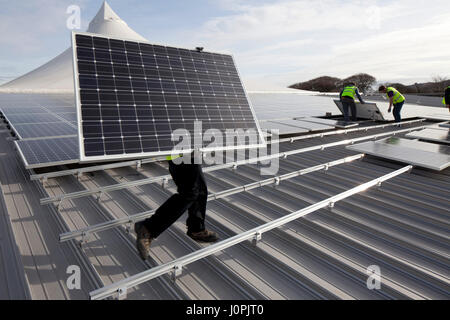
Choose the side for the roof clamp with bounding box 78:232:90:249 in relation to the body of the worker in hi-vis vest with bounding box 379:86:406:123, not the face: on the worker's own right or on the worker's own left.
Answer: on the worker's own left

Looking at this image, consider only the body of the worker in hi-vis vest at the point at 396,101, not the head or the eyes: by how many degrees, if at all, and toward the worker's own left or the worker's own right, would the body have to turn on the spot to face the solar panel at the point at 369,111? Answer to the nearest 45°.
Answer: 0° — they already face it

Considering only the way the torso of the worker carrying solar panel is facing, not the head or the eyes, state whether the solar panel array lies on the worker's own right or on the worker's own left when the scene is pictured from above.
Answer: on the worker's own left

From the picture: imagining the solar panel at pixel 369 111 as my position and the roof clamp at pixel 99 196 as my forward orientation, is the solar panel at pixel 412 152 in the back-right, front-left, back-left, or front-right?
front-left

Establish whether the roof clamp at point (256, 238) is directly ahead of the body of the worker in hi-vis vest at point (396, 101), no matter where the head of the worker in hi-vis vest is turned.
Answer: no

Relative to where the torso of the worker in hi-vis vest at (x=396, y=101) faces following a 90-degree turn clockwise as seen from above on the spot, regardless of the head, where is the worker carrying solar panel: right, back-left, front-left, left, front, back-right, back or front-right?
back

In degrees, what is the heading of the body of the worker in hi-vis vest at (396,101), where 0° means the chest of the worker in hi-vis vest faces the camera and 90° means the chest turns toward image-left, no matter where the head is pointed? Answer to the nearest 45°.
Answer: approximately 90°

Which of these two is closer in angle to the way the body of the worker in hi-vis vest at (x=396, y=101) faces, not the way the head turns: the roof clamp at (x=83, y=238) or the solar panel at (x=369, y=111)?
the solar panel

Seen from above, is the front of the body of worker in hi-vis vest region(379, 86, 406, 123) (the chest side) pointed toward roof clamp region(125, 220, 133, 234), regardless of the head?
no

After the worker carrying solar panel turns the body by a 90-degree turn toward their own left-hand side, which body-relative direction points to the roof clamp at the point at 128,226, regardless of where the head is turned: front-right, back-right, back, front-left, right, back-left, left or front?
front-left
